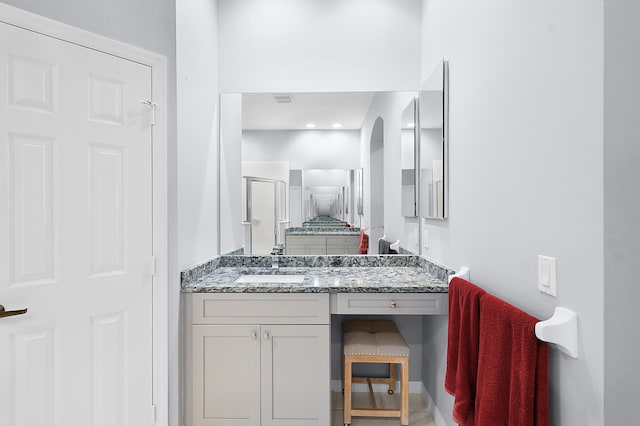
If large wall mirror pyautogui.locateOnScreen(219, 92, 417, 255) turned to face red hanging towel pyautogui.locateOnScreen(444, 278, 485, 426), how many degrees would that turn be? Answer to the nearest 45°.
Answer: approximately 45° to its left

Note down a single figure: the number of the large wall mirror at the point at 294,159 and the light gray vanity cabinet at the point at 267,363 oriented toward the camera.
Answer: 2

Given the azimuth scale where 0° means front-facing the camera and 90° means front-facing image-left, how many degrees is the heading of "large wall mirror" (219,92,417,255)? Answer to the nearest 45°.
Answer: approximately 0°

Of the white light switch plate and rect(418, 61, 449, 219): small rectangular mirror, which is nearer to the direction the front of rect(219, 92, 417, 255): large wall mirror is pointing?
the white light switch plate
